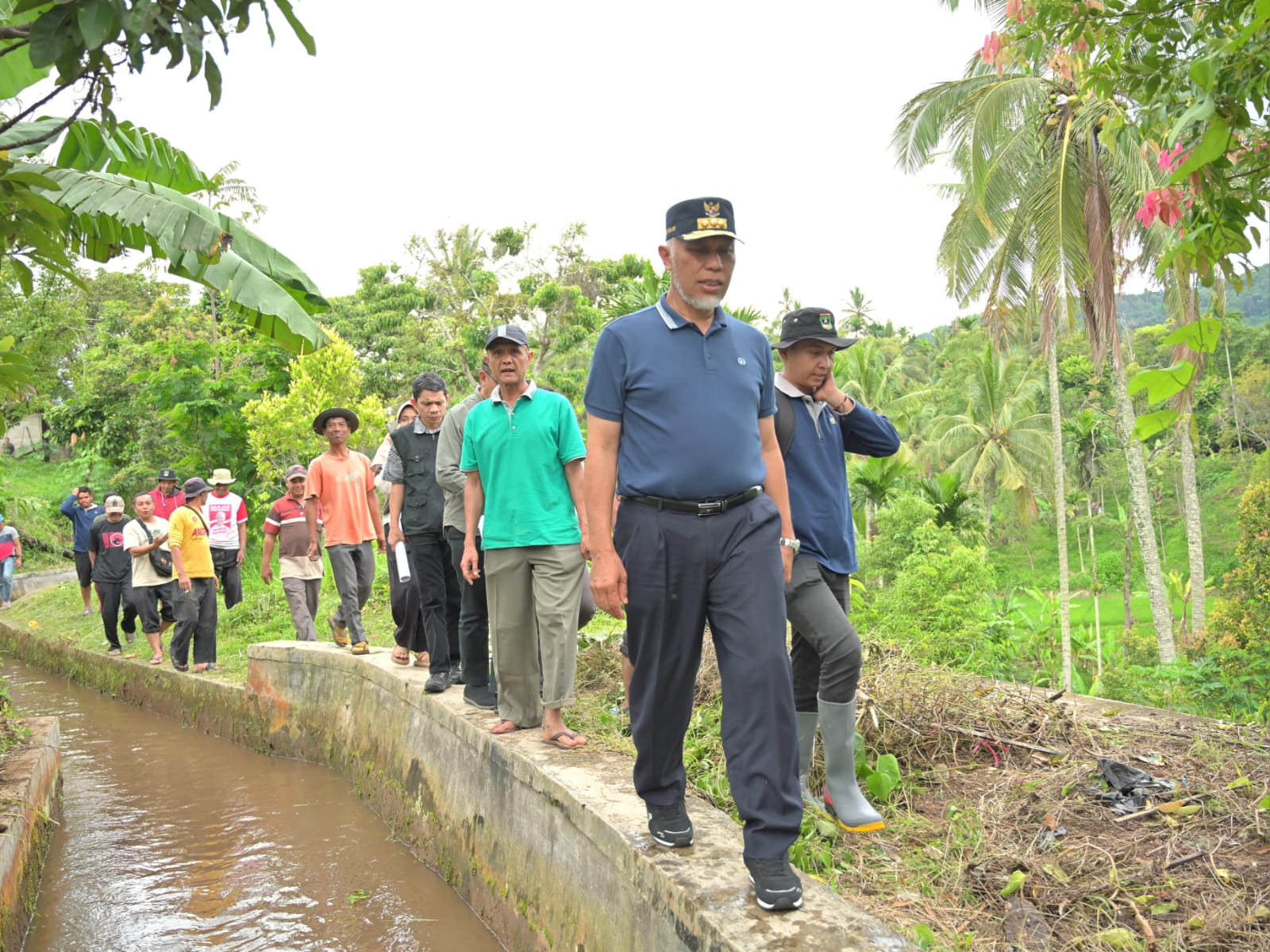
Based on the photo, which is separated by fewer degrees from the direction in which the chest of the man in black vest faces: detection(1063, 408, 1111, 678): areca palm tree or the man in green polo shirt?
the man in green polo shirt

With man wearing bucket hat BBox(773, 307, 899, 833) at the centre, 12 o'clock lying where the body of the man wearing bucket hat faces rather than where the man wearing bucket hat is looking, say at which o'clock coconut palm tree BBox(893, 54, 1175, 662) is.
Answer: The coconut palm tree is roughly at 8 o'clock from the man wearing bucket hat.

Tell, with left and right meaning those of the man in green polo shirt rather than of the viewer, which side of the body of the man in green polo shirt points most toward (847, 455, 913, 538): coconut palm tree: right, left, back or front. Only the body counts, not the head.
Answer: back

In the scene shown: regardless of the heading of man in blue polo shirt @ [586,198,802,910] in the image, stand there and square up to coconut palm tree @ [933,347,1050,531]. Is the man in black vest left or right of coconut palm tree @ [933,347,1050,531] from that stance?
left

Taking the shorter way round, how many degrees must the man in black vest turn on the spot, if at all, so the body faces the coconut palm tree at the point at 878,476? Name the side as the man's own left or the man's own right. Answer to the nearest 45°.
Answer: approximately 90° to the man's own left

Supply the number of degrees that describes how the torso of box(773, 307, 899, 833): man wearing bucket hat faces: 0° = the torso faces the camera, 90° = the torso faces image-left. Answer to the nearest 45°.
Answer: approximately 315°

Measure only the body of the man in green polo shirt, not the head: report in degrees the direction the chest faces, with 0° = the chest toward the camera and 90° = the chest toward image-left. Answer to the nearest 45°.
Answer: approximately 0°

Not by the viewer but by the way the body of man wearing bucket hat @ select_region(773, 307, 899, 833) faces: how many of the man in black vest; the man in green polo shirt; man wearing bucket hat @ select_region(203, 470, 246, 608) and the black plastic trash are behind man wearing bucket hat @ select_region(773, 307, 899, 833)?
3

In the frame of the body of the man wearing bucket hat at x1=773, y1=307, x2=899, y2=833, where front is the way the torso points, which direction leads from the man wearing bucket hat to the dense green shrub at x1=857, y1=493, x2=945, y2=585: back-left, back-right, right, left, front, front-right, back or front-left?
back-left
